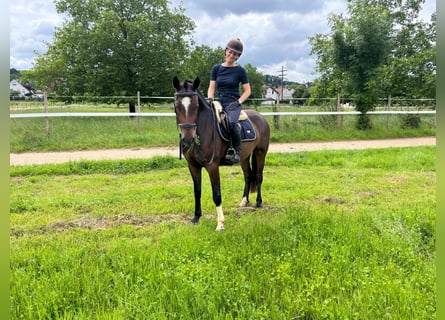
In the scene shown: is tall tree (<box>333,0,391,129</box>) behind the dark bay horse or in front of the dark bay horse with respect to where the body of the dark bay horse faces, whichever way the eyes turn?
behind

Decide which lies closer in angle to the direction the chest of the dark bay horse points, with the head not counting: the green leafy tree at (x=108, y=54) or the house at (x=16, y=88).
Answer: the house

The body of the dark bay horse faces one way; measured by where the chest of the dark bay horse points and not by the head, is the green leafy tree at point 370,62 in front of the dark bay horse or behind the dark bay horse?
behind

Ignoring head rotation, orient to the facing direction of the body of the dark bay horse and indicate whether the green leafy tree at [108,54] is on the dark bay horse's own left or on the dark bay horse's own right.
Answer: on the dark bay horse's own right

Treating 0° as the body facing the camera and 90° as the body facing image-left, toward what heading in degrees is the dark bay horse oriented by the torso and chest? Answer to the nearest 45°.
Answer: approximately 45°

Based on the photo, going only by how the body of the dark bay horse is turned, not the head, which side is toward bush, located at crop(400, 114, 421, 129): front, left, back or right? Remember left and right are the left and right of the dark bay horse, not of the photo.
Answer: back
